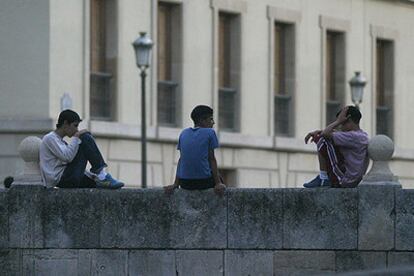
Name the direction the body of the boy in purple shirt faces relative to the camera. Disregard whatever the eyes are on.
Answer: to the viewer's left

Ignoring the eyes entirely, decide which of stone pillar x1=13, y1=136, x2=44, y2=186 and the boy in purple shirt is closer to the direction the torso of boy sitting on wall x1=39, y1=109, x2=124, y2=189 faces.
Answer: the boy in purple shirt

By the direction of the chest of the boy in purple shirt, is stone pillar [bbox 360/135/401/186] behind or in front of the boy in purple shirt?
behind

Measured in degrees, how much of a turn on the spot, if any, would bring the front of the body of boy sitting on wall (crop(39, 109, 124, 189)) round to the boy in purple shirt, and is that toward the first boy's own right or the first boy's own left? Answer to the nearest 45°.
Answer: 0° — they already face them

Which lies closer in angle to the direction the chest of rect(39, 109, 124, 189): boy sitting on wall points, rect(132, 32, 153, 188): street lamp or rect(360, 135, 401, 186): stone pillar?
the stone pillar

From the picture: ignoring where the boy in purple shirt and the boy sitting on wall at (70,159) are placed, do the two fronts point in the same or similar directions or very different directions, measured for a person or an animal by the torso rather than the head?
very different directions

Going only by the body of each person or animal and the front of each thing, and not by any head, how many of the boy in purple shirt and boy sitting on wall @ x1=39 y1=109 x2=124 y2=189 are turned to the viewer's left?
1

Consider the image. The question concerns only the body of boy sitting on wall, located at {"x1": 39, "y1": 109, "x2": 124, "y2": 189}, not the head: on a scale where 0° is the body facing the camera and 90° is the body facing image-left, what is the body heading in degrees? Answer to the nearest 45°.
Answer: approximately 270°
